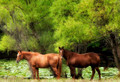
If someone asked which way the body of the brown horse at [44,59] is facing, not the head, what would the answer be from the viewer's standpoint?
to the viewer's left

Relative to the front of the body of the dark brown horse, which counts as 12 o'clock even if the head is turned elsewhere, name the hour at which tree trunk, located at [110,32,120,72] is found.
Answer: The tree trunk is roughly at 5 o'clock from the dark brown horse.

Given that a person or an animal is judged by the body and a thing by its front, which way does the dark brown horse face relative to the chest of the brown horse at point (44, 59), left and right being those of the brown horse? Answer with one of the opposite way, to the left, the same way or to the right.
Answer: the same way

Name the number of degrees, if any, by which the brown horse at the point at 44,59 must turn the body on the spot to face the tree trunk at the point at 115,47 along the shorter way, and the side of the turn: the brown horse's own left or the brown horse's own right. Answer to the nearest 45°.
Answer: approximately 180°

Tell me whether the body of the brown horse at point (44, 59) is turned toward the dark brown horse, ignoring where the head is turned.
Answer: no

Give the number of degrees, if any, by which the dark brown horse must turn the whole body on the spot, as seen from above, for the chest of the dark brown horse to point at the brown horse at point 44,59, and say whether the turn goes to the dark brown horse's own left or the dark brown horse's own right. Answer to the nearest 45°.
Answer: approximately 45° to the dark brown horse's own left

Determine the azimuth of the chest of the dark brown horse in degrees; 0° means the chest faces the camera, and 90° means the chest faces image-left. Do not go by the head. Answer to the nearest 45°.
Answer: approximately 90°

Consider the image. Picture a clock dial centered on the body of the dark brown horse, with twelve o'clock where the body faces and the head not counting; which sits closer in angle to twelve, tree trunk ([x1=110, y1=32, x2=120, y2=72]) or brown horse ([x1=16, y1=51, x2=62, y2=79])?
the brown horse

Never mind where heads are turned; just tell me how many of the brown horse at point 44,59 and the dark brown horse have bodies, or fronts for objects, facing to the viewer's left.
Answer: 2
